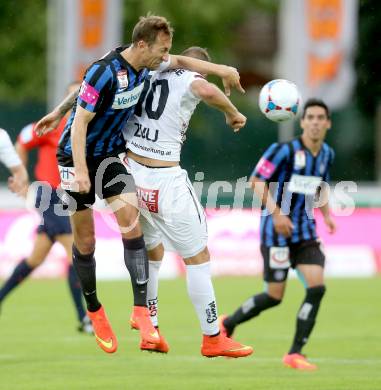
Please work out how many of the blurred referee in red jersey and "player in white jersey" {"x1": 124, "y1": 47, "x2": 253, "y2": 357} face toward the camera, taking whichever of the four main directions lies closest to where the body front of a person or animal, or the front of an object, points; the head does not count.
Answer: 0

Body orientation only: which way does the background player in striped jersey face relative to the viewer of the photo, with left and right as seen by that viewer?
facing the viewer and to the right of the viewer

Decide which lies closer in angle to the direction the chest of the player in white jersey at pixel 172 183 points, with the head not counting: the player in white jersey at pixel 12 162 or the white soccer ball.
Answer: the white soccer ball

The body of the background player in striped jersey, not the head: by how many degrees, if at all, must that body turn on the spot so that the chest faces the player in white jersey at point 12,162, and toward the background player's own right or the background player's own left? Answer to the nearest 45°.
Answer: approximately 135° to the background player's own right

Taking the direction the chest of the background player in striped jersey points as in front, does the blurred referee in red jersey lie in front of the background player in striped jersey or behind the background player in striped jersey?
behind

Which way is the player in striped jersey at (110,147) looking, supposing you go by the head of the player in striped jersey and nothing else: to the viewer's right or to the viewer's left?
to the viewer's right

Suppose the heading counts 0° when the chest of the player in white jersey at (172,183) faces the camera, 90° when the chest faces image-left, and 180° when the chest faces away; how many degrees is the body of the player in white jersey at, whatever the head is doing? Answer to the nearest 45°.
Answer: approximately 225°

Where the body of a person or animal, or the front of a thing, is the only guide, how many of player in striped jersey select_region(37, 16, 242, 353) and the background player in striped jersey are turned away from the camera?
0

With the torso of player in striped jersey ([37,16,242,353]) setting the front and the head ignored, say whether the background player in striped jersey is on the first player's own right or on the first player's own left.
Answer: on the first player's own left
